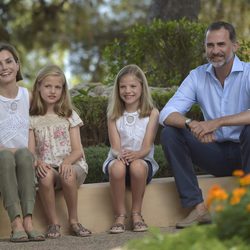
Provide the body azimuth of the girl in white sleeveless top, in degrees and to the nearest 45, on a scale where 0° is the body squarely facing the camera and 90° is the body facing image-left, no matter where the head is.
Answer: approximately 0°

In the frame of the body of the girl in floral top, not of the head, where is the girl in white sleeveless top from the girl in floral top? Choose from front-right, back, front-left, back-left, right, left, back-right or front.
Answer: left

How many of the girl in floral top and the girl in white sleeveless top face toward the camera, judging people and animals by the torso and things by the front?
2

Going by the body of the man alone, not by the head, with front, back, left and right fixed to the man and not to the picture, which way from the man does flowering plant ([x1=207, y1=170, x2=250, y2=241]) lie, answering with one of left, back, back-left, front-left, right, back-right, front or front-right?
front-left

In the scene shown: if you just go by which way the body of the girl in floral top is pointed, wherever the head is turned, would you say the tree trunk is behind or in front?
behind

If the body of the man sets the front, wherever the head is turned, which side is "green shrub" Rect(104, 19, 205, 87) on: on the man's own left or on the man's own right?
on the man's own right

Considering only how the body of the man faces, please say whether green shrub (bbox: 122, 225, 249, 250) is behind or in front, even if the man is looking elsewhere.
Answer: in front

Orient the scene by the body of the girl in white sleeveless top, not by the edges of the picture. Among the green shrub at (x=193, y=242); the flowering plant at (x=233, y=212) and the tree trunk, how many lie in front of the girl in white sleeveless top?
2

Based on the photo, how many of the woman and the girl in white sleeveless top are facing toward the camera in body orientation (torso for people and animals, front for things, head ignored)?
2

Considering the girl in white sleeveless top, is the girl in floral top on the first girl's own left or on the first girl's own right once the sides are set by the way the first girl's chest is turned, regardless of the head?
on the first girl's own right
